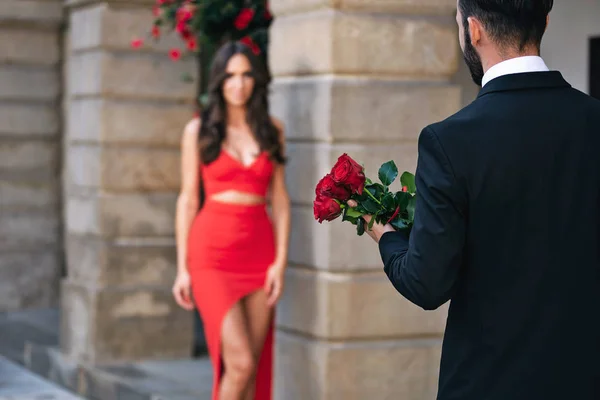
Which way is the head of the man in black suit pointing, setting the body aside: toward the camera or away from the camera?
away from the camera

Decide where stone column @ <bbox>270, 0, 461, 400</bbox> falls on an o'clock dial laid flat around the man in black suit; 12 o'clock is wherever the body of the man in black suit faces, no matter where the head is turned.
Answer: The stone column is roughly at 1 o'clock from the man in black suit.

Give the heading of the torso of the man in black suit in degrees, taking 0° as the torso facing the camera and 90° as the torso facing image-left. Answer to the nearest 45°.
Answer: approximately 135°

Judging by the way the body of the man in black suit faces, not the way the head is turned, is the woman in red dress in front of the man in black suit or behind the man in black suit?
in front

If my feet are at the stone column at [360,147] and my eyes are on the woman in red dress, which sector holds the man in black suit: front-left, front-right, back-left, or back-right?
front-left

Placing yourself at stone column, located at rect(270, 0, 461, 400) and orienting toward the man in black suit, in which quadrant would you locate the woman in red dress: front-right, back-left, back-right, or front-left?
back-right
